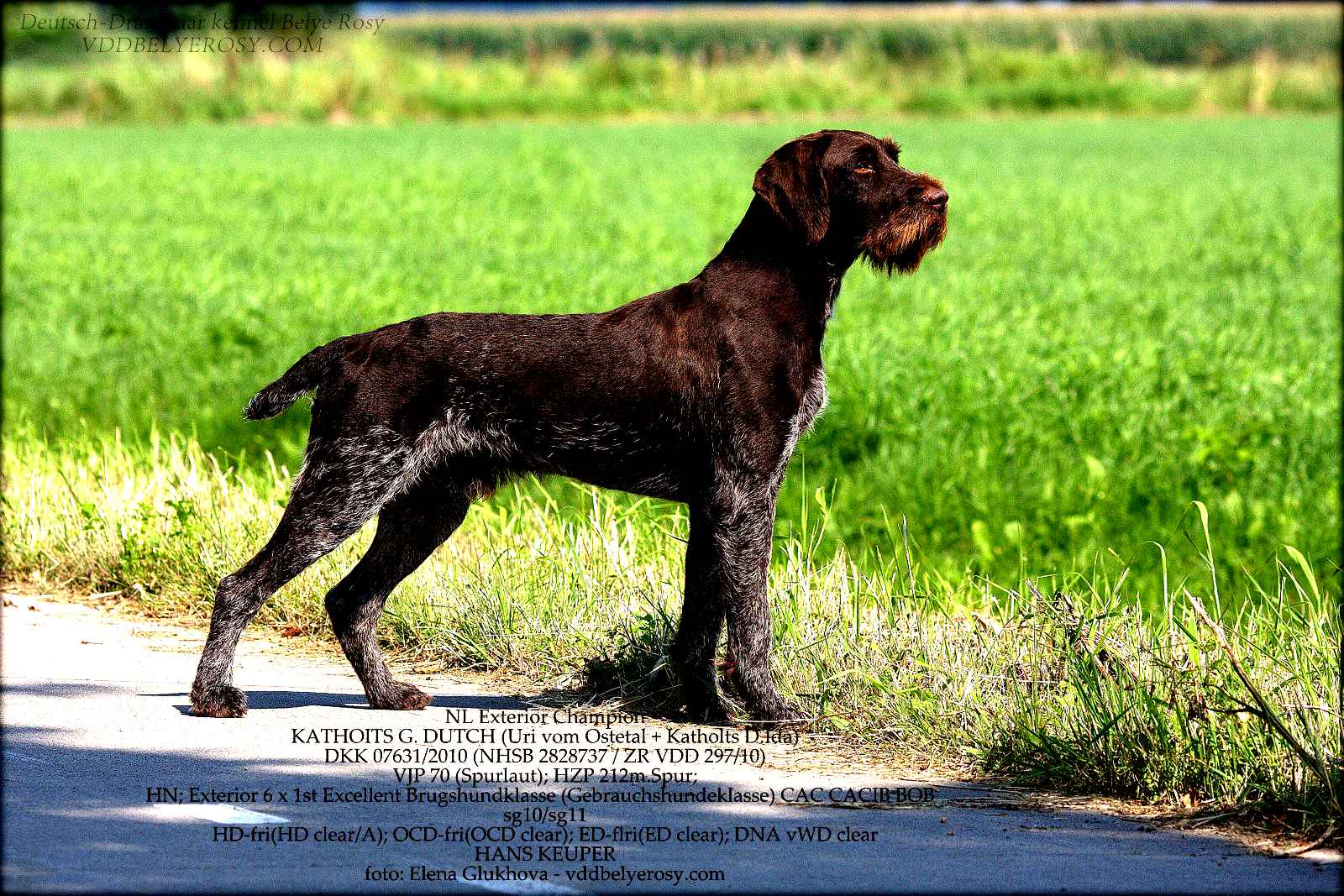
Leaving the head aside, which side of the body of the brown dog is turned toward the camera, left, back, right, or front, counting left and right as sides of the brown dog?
right
